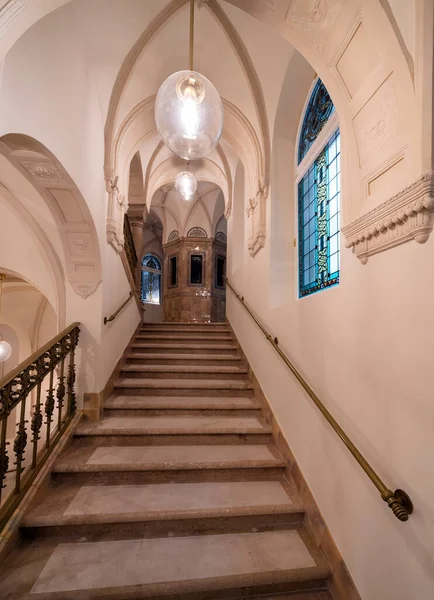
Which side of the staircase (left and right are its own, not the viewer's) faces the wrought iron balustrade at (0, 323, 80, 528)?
right

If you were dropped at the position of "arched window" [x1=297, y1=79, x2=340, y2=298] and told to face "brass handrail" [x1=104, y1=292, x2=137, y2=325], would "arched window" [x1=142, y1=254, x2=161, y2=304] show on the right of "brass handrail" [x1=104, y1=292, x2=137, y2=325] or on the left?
right

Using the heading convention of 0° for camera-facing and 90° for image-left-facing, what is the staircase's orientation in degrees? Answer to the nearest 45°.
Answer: approximately 0°

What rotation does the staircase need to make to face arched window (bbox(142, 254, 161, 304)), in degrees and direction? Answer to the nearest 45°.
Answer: approximately 180°

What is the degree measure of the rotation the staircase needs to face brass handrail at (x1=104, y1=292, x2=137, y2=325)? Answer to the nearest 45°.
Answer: approximately 180°
